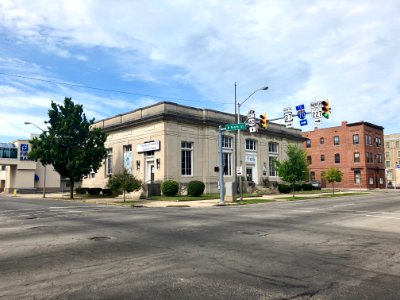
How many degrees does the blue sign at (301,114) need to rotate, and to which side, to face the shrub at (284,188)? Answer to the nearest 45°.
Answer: approximately 180°

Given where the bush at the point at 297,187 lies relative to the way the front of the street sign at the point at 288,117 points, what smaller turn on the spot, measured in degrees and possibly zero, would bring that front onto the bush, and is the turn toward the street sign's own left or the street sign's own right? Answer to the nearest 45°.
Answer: approximately 180°

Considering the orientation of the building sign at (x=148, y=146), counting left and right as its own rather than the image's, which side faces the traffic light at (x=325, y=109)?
left

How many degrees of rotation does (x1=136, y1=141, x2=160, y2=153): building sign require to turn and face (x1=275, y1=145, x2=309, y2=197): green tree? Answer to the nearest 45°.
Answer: approximately 135° to its left

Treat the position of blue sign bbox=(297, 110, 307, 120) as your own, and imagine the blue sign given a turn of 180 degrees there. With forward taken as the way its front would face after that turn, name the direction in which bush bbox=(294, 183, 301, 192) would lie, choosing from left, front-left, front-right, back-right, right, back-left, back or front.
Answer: front

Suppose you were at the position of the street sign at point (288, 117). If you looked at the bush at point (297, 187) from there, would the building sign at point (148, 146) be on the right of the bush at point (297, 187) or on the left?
left

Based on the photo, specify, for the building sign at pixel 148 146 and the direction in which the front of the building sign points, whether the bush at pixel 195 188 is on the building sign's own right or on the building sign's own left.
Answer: on the building sign's own left

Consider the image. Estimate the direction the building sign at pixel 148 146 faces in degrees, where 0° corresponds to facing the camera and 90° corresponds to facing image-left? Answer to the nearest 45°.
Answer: approximately 45°

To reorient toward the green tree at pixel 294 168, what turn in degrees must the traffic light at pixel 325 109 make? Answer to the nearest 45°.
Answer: approximately 180°

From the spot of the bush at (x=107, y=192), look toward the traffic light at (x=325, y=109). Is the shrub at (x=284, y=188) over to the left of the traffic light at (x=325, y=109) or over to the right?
left

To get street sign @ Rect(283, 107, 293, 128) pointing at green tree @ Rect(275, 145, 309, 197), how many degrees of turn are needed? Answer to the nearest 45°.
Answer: approximately 180°
